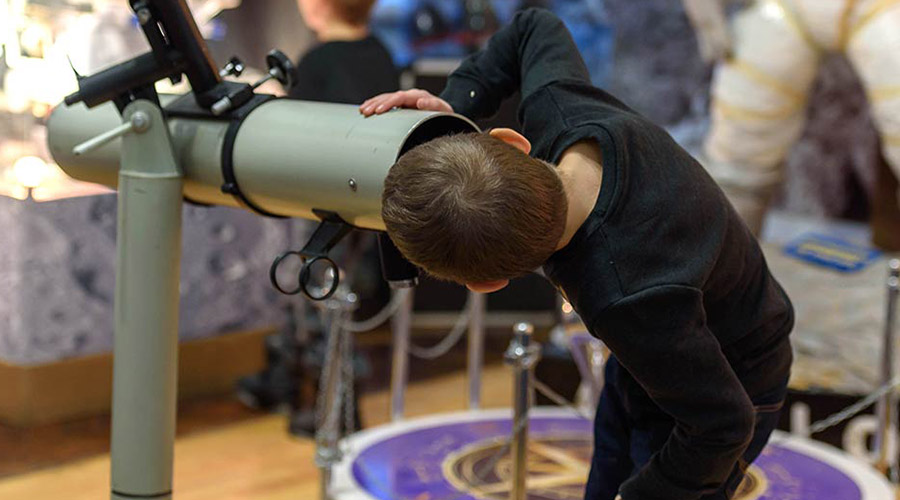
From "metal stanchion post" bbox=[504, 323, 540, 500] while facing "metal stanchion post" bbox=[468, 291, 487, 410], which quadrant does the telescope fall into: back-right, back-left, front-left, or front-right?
back-left

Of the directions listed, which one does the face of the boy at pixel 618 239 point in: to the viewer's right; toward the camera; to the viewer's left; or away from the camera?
to the viewer's left

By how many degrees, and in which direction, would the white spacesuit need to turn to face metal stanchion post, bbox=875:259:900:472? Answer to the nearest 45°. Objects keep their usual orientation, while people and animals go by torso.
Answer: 0° — it already faces it

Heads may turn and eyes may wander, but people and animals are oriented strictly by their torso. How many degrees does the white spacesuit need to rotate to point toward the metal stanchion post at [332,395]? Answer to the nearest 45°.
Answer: approximately 45° to its right

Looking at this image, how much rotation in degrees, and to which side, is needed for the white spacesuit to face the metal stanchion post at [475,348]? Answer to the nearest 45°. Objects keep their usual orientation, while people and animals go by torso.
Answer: approximately 45° to its right
